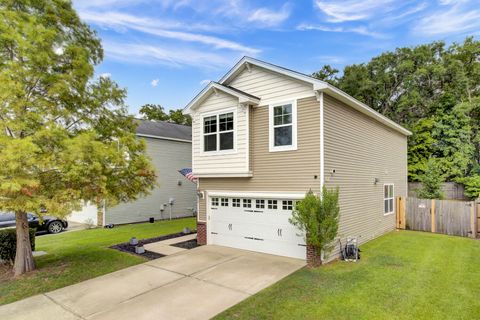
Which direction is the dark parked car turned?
to the viewer's right

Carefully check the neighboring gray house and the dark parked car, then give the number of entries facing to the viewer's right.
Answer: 1

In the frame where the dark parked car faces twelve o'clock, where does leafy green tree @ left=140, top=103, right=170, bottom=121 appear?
The leafy green tree is roughly at 10 o'clock from the dark parked car.

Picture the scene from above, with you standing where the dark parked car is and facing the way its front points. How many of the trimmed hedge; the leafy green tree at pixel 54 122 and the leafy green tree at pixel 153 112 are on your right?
2

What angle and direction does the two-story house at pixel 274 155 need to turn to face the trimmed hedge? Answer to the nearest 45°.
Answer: approximately 45° to its right

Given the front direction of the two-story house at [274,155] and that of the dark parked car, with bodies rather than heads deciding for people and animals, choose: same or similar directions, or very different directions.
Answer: very different directions
